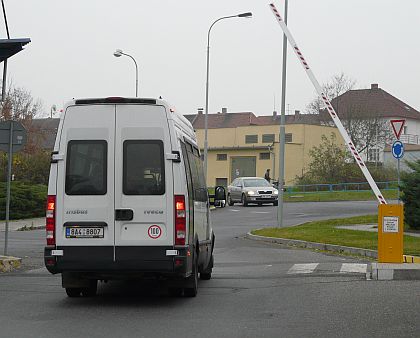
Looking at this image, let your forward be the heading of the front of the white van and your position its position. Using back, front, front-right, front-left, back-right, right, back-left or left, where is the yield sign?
front-right

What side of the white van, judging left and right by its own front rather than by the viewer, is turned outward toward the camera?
back

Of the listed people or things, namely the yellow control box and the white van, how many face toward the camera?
1

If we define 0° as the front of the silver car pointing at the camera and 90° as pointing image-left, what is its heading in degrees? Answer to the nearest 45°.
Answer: approximately 315°

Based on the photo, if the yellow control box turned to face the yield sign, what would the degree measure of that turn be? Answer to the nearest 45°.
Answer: approximately 180°

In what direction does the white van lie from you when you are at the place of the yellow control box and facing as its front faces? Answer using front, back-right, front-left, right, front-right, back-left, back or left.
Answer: front-right

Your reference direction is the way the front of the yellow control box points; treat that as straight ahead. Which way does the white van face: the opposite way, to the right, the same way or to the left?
the opposite way

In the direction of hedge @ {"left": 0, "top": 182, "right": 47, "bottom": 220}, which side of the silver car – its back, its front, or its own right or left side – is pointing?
right

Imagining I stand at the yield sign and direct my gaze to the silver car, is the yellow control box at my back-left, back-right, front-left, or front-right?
back-left
